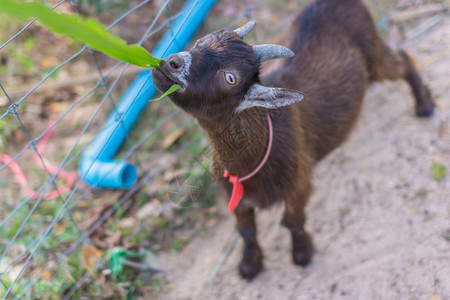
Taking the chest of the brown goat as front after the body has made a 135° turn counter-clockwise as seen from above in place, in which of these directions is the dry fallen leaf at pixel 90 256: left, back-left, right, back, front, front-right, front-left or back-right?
back

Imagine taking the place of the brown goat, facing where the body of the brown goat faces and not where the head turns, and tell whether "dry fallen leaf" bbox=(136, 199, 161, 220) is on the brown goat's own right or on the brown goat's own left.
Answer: on the brown goat's own right

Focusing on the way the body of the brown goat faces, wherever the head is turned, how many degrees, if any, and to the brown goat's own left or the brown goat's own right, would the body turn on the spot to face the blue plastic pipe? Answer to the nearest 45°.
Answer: approximately 90° to the brown goat's own right

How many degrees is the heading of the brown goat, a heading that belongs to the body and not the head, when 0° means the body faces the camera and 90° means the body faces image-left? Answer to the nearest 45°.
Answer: approximately 45°
